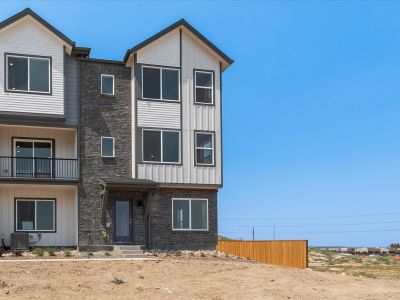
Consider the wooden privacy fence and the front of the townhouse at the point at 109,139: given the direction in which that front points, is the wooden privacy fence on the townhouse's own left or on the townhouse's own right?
on the townhouse's own left

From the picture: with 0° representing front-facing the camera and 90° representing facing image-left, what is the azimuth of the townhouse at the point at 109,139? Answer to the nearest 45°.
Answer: approximately 0°

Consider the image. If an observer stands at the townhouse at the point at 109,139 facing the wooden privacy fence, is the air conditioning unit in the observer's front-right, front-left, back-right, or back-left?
back-right
